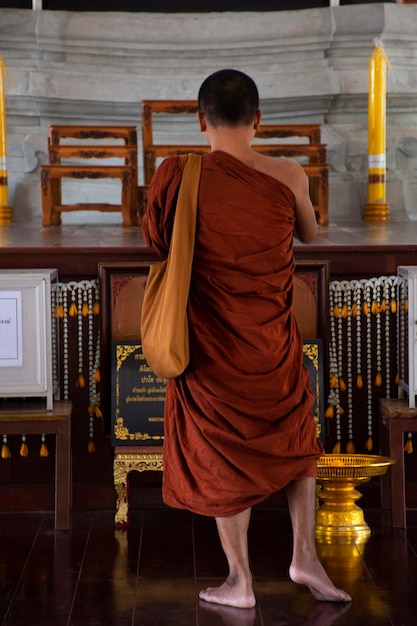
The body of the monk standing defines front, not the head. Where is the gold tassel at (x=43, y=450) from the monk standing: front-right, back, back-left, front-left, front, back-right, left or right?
front-left

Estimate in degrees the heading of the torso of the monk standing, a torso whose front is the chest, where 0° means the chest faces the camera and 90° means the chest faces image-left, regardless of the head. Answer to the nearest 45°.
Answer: approximately 180°

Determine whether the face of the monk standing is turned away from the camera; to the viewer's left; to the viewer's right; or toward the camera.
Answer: away from the camera

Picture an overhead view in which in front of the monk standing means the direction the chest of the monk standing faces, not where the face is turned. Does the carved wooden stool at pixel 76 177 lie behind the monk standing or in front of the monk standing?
in front

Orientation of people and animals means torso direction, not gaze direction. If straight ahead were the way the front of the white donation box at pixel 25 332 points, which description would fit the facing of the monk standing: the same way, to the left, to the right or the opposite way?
the opposite way

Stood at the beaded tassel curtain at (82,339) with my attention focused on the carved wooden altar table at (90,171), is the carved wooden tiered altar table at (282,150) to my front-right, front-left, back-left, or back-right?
front-right

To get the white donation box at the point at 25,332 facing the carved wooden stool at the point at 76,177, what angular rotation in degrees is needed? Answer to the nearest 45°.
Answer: approximately 180°

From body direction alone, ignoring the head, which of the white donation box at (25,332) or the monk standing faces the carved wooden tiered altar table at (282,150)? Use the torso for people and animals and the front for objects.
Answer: the monk standing

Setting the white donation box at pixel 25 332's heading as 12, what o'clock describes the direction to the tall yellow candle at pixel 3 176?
The tall yellow candle is roughly at 6 o'clock from the white donation box.

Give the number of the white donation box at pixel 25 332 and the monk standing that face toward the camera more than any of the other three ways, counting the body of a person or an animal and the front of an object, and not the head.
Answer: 1

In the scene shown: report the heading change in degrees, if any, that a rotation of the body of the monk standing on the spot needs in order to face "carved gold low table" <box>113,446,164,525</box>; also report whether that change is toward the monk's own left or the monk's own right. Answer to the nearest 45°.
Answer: approximately 45° to the monk's own left

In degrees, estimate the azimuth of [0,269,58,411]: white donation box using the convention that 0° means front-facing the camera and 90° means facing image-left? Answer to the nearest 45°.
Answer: approximately 0°
